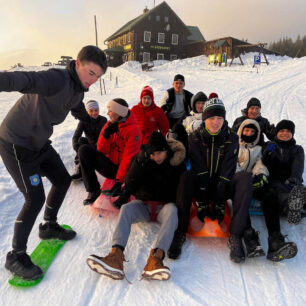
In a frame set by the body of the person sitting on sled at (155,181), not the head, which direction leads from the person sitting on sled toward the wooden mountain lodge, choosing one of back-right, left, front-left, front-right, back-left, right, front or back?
back

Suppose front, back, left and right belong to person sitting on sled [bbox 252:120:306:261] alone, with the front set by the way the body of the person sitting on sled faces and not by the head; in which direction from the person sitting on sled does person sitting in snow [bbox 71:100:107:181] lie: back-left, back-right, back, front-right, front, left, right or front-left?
right

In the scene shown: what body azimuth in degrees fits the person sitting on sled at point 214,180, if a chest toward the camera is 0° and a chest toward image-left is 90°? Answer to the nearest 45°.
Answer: approximately 0°

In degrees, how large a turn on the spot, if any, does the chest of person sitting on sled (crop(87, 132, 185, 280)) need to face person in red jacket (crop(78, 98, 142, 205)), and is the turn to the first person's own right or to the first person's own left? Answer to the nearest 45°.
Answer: approximately 135° to the first person's own right

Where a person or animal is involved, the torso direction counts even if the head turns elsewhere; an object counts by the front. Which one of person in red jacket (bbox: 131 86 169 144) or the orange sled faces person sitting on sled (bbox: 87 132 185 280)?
the person in red jacket

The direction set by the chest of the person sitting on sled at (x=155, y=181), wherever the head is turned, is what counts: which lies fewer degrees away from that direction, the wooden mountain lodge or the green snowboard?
the green snowboard
